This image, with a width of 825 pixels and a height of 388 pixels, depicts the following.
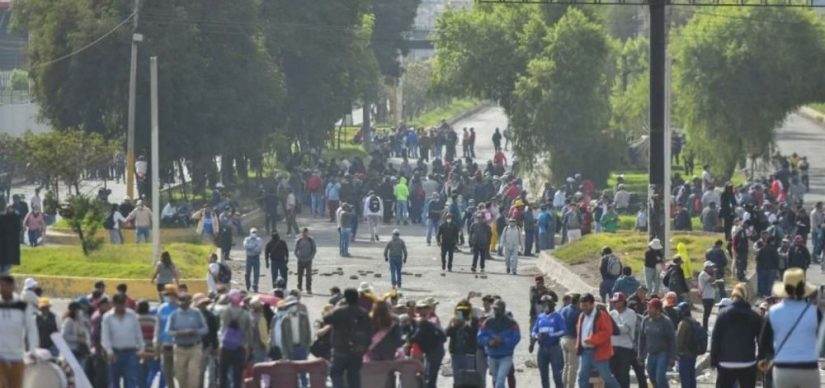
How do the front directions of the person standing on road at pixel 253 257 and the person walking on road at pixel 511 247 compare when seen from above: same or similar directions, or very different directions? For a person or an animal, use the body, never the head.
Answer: same or similar directions

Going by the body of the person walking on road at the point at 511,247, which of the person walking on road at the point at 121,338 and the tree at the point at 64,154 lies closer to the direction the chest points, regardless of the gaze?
the person walking on road

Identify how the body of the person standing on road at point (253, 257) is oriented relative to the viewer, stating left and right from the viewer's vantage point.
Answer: facing the viewer

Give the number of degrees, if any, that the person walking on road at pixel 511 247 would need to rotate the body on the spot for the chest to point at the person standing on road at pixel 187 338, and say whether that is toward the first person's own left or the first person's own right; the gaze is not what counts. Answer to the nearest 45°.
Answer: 0° — they already face them

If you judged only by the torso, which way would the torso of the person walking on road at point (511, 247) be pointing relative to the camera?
toward the camera

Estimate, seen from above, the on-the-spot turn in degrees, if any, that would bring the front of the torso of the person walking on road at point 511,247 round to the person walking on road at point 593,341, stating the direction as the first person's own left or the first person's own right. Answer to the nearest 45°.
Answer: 0° — they already face them

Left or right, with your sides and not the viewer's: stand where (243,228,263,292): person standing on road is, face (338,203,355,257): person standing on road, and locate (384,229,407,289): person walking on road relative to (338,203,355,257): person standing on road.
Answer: right

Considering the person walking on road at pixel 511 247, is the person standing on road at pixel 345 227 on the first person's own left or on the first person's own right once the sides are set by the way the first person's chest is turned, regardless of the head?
on the first person's own right

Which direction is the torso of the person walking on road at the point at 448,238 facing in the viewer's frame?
toward the camera

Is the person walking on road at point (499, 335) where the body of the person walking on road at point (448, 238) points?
yes

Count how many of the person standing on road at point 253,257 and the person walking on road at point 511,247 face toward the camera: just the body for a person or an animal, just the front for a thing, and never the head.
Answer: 2

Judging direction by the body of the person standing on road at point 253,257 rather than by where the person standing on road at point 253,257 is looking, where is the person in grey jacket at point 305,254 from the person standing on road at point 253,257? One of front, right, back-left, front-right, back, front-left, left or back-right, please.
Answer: left

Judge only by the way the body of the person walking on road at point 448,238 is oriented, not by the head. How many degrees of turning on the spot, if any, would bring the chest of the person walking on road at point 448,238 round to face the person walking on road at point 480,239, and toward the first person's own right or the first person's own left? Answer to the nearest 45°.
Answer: approximately 90° to the first person's own left

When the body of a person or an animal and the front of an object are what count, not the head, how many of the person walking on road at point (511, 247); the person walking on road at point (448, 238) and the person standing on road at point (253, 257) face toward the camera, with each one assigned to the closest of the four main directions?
3

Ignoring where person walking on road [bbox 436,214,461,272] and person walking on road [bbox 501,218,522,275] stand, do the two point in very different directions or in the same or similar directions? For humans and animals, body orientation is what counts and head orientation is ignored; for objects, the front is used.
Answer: same or similar directions

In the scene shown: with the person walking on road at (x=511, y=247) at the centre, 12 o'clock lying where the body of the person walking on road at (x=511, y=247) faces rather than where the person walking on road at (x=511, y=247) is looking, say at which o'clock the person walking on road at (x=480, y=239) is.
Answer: the person walking on road at (x=480, y=239) is roughly at 3 o'clock from the person walking on road at (x=511, y=247).

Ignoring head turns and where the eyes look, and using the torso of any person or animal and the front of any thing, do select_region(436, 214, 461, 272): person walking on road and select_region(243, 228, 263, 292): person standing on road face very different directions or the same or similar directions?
same or similar directions
